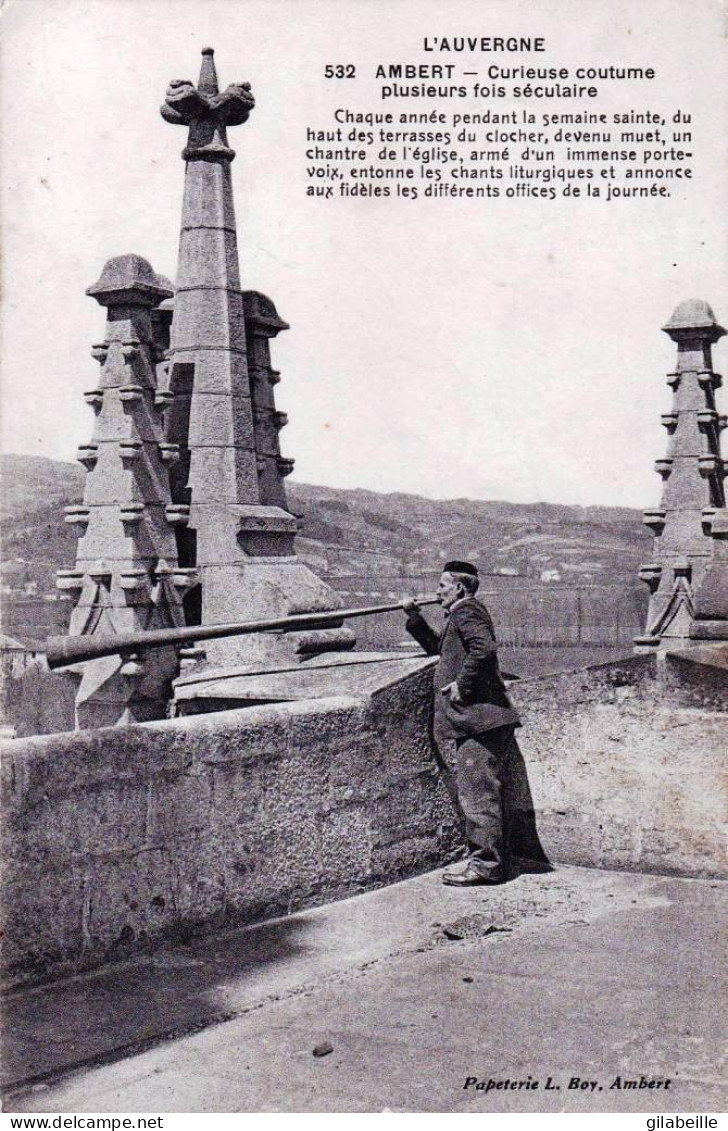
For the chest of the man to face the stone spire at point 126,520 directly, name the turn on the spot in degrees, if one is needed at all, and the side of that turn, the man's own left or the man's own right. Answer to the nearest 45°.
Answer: approximately 45° to the man's own right

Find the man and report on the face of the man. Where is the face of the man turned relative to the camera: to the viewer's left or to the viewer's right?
to the viewer's left

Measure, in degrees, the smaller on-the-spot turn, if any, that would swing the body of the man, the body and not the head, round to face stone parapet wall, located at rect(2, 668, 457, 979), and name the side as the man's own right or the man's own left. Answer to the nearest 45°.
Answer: approximately 45° to the man's own left

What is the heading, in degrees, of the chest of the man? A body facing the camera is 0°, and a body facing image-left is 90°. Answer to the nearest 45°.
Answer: approximately 90°

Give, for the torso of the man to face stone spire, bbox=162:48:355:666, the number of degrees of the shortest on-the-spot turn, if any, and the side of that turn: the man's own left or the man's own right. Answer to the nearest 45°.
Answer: approximately 45° to the man's own right

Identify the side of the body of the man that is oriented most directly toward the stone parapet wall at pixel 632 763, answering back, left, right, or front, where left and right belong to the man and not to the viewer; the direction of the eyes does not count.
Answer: back
